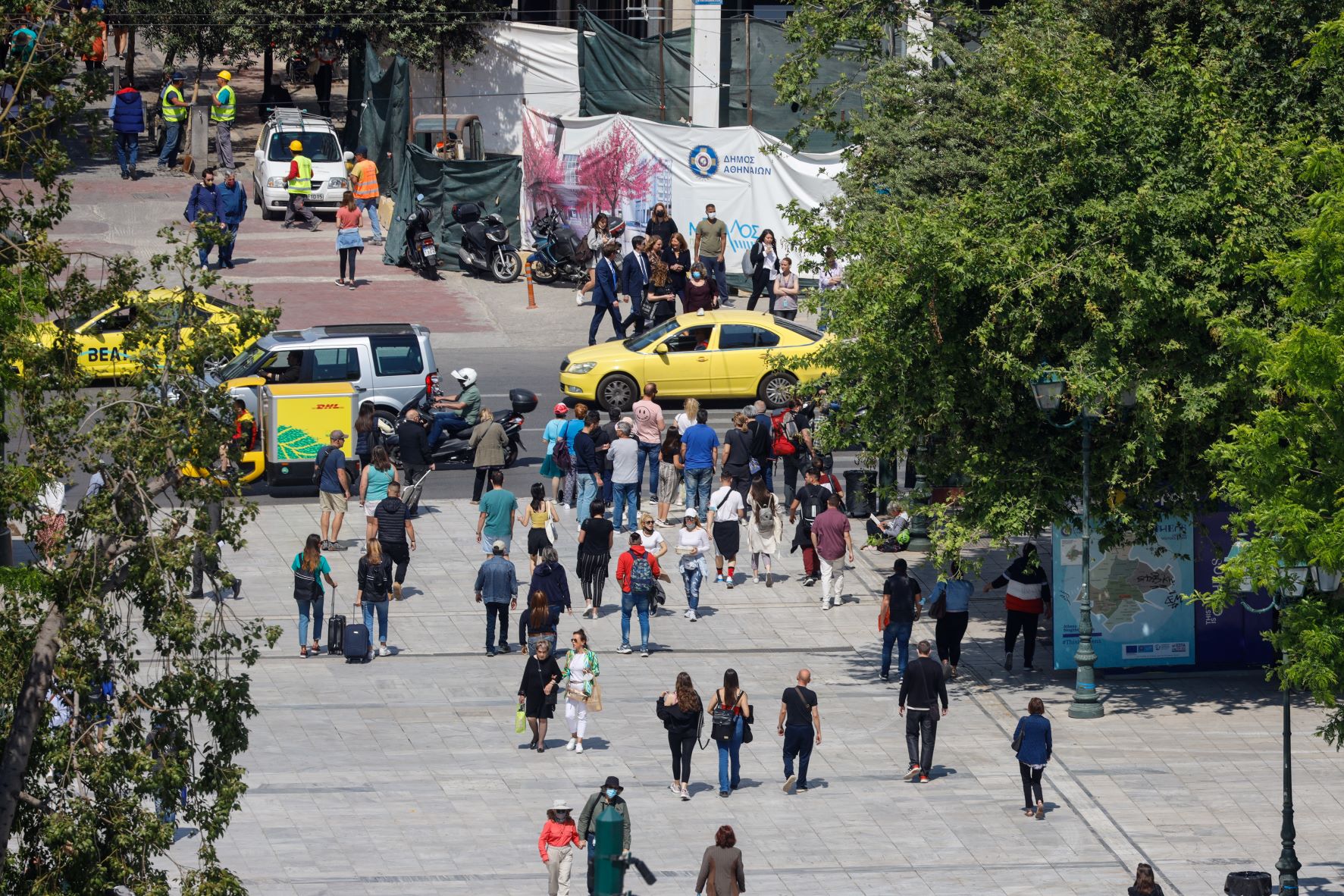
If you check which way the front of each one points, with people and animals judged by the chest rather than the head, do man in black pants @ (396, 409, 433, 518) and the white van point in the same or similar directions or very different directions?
very different directions

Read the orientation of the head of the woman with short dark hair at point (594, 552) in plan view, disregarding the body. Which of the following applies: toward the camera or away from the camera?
away from the camera

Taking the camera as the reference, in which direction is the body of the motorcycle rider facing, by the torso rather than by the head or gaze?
to the viewer's left

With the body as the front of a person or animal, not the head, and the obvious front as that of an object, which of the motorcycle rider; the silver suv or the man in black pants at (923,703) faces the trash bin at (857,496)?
the man in black pants

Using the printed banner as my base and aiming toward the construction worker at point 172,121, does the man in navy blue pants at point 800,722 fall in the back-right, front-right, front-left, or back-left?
back-left

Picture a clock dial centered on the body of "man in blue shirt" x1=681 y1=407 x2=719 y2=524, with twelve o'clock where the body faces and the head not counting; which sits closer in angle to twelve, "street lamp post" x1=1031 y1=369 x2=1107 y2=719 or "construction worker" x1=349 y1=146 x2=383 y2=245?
the construction worker

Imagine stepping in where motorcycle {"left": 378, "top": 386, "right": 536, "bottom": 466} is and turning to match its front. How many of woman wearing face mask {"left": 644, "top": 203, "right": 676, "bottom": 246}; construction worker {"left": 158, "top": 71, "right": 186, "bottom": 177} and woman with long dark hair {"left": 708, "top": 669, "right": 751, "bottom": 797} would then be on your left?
1

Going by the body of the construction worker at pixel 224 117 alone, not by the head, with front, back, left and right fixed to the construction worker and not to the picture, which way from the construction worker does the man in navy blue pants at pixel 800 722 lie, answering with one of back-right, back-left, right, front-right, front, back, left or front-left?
left

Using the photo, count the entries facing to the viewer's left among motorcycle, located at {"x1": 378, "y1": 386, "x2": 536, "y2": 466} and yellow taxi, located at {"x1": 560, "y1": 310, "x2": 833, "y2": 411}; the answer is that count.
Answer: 2

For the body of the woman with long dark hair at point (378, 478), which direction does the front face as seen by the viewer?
away from the camera

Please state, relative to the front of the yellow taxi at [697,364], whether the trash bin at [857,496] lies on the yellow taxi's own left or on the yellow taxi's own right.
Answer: on the yellow taxi's own left

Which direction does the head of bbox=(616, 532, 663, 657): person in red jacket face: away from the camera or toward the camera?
away from the camera

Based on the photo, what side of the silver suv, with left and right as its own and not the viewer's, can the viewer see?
left

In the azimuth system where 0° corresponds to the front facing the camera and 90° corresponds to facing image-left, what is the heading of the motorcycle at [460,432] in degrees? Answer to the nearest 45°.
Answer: approximately 90°
